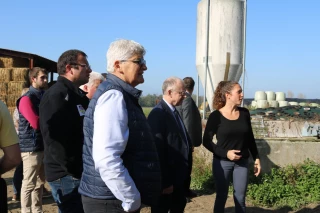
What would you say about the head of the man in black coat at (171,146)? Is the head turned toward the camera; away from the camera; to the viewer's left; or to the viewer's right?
to the viewer's right

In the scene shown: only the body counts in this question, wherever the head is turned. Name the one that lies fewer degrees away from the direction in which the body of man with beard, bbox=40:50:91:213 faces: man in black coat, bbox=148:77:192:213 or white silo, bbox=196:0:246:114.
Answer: the man in black coat

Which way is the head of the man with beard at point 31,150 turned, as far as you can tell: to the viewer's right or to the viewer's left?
to the viewer's right

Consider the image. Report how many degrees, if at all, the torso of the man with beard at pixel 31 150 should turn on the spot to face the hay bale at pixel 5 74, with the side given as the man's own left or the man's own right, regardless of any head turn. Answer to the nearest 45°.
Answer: approximately 90° to the man's own left

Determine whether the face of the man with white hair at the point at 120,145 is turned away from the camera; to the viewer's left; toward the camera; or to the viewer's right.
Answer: to the viewer's right

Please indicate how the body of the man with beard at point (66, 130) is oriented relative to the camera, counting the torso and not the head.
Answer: to the viewer's right

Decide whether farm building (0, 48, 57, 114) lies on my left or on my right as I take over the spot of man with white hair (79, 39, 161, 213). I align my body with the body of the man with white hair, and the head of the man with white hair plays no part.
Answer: on my left

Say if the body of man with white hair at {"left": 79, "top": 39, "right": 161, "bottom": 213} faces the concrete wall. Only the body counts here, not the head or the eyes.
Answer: no

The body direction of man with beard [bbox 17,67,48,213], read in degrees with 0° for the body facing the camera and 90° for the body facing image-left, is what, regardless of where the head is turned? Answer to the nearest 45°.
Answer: approximately 270°

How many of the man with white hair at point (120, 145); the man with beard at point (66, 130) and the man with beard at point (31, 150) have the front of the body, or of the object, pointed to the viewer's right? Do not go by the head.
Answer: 3

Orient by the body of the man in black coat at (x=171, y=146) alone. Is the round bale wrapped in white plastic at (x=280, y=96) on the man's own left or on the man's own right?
on the man's own left

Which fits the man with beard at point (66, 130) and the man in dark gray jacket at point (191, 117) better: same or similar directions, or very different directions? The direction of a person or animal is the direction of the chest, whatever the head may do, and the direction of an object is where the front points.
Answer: same or similar directions

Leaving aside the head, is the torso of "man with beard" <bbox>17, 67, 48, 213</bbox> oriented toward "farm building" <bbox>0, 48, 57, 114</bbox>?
no

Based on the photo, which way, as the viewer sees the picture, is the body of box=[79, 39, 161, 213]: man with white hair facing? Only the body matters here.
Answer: to the viewer's right

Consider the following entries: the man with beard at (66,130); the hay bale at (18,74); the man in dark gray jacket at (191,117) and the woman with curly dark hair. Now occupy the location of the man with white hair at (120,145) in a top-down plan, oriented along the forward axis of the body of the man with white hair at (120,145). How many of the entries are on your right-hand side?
0

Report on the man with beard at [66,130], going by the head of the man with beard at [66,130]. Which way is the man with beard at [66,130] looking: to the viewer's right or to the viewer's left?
to the viewer's right
